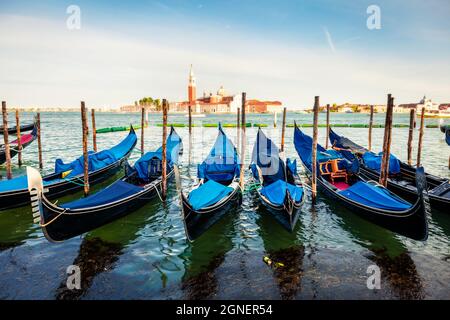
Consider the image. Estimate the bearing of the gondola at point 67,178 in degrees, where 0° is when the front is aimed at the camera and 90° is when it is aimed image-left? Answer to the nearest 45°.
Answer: approximately 45°

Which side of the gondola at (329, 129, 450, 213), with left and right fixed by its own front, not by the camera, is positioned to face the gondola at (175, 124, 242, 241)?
right

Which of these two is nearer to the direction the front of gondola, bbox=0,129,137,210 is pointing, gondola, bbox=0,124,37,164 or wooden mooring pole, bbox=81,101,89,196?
the wooden mooring pole

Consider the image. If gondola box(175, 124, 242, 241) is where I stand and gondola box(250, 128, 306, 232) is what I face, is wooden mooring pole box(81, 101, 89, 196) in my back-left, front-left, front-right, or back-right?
back-left

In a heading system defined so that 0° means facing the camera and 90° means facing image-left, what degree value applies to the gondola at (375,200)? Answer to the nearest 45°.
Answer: approximately 315°

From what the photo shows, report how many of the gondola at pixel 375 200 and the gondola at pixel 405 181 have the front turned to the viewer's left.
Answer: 0

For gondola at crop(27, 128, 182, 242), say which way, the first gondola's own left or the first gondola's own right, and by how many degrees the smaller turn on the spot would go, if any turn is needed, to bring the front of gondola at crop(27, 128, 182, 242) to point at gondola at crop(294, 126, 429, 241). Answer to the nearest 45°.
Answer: approximately 135° to the first gondola's own left

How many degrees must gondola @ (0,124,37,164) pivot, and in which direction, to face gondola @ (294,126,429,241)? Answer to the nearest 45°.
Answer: approximately 90° to its left
